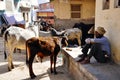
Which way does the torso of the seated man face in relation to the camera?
to the viewer's left

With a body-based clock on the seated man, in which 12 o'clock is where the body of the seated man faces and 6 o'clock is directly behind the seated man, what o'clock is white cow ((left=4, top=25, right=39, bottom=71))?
The white cow is roughly at 1 o'clock from the seated man.

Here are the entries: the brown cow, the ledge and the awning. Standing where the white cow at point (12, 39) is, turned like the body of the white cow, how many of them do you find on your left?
1

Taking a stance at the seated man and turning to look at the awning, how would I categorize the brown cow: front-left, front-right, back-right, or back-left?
front-left

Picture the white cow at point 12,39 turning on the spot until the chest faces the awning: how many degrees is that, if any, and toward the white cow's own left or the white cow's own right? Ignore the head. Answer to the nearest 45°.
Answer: approximately 90° to the white cow's own left

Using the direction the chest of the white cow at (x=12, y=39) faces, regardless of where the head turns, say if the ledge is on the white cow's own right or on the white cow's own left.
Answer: on the white cow's own right

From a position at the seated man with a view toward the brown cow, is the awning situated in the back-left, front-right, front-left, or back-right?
front-right
